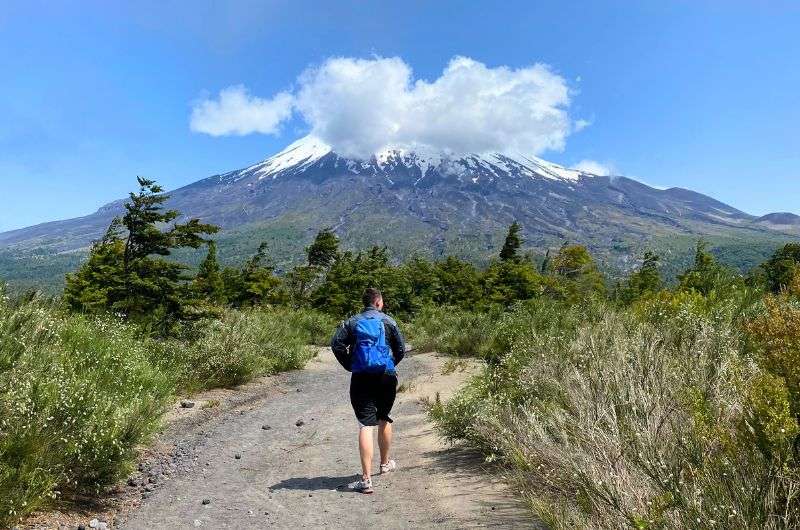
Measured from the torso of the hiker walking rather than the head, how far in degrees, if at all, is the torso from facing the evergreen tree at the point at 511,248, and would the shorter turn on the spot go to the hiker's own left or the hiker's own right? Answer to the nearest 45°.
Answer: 0° — they already face it

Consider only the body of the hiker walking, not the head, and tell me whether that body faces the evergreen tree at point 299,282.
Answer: yes

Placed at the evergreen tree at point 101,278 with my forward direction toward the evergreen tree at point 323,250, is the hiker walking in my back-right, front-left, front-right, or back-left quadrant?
back-right

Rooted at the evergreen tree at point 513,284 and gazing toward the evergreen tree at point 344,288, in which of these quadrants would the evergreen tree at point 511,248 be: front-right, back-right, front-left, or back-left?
back-right

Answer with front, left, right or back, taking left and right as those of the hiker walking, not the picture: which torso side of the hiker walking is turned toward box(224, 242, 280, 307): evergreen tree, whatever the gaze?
front

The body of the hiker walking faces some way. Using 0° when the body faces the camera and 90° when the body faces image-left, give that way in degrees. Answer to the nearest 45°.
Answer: approximately 180°

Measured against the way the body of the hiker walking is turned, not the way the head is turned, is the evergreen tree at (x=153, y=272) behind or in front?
in front

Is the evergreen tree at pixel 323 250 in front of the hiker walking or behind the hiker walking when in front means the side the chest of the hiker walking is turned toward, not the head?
in front

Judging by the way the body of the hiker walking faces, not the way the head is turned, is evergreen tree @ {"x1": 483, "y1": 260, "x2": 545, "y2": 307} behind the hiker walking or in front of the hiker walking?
in front

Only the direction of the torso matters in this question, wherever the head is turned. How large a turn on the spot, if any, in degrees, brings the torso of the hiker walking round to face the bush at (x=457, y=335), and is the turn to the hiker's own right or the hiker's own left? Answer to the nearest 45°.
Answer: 0° — they already face it

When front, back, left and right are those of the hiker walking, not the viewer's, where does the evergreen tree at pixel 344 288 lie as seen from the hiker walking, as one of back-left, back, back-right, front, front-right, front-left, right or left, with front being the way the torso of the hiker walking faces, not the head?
front
